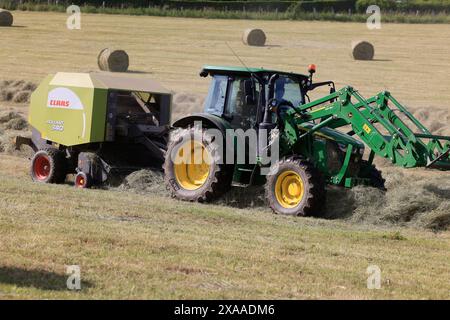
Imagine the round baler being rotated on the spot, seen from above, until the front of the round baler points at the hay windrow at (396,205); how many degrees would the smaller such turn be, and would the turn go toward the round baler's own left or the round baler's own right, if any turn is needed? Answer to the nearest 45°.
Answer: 0° — it already faces it

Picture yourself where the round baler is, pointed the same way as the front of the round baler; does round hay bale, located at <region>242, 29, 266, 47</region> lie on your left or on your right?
on your left

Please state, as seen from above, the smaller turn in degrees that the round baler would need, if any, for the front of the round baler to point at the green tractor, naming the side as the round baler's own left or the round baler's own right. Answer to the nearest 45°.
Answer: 0° — it already faces it

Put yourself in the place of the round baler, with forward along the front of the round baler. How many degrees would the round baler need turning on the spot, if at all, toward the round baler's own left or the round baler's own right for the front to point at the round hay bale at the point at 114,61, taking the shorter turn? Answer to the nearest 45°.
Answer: approximately 135° to the round baler's own left

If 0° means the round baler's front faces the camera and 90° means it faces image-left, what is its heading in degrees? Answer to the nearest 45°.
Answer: approximately 315°

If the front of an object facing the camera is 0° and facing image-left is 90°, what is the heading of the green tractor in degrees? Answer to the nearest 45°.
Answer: approximately 315°

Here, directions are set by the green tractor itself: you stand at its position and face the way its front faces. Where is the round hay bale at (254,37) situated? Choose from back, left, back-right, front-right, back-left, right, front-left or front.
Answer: back-left

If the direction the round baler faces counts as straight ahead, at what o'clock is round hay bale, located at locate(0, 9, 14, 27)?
The round hay bale is roughly at 7 o'clock from the round baler.
